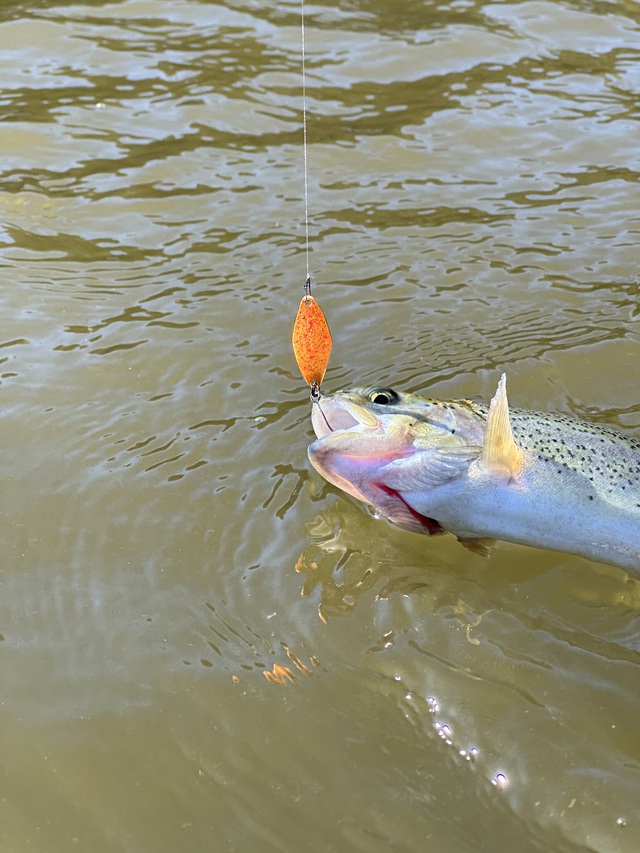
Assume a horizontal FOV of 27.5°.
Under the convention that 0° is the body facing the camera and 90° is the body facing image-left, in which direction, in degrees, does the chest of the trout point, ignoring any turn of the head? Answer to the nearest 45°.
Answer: approximately 90°

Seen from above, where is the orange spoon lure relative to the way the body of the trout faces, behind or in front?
in front
